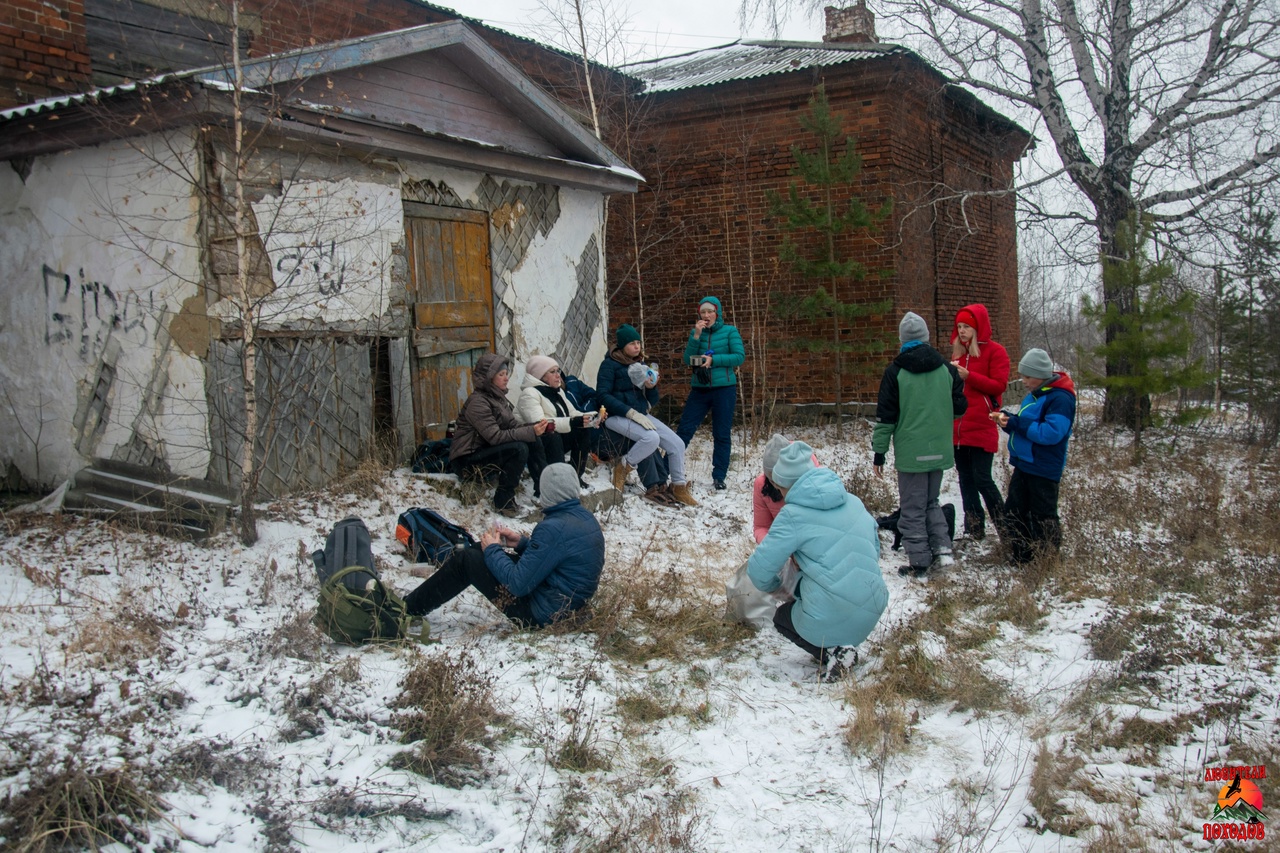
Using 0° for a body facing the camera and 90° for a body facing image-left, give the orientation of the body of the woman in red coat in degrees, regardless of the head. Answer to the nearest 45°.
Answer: approximately 45°

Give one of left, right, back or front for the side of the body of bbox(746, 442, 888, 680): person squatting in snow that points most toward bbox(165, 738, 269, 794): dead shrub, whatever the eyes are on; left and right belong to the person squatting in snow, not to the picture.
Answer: left

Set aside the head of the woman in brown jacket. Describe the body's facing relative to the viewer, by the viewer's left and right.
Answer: facing to the right of the viewer

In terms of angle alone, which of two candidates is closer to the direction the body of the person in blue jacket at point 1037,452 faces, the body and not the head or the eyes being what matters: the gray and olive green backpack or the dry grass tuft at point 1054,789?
the gray and olive green backpack

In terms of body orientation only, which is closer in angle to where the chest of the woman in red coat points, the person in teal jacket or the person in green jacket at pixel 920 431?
the person in green jacket

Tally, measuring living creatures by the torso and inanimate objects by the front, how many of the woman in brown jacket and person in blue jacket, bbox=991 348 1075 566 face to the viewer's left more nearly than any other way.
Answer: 1

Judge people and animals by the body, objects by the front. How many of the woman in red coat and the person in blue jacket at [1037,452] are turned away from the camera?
0

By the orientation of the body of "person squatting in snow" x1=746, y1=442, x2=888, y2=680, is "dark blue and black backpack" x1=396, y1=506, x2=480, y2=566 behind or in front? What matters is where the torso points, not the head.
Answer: in front

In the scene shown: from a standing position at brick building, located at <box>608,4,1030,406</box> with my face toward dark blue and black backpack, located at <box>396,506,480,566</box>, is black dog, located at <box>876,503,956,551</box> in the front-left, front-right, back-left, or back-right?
front-left

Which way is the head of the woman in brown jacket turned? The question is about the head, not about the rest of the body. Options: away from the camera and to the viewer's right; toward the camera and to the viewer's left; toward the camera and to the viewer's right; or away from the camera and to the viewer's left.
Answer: toward the camera and to the viewer's right

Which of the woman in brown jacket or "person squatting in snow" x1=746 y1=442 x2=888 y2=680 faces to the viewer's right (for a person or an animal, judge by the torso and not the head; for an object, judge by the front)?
the woman in brown jacket

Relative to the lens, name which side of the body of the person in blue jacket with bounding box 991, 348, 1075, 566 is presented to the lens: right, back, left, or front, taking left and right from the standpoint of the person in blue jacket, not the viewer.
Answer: left

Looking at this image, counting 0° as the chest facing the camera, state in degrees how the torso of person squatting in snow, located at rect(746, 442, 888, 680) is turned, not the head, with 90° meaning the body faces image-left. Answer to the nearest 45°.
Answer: approximately 135°

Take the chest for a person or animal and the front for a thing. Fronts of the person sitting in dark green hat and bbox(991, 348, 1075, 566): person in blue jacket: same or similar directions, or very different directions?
very different directions
